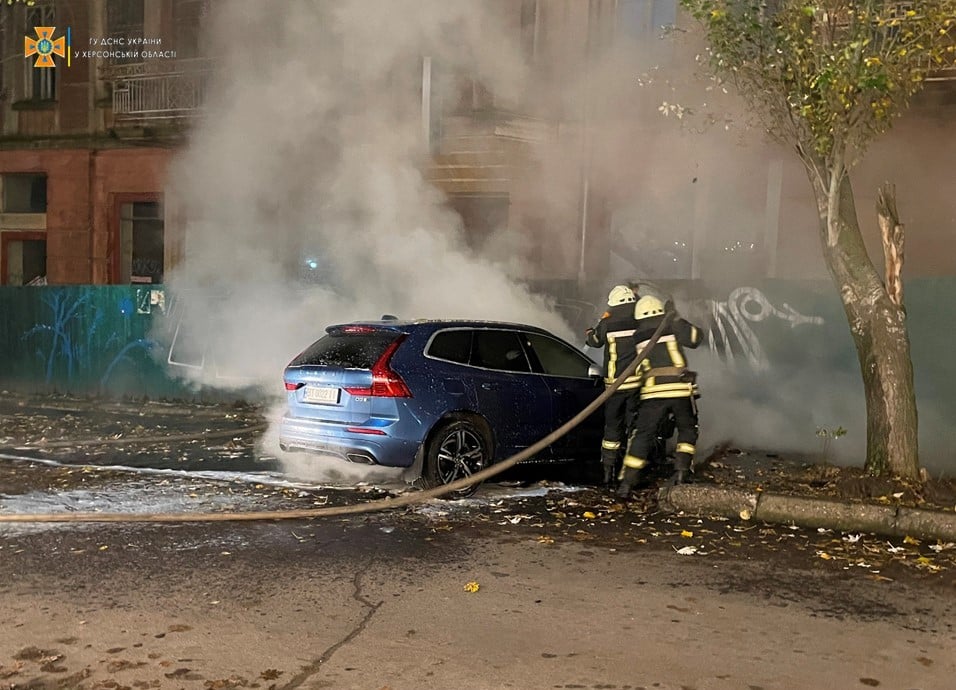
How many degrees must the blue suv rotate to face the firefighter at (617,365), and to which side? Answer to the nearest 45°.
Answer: approximately 45° to its right

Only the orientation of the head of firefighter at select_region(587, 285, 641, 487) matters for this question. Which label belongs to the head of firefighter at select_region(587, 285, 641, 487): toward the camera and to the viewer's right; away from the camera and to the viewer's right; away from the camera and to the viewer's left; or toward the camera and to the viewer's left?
away from the camera and to the viewer's left

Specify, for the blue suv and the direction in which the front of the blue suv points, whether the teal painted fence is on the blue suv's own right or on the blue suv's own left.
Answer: on the blue suv's own left

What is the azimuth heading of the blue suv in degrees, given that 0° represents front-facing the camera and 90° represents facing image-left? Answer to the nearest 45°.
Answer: approximately 225°

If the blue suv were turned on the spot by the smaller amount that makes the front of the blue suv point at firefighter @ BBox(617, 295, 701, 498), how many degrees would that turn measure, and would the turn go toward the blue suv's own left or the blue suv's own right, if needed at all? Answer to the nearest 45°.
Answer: approximately 45° to the blue suv's own right
